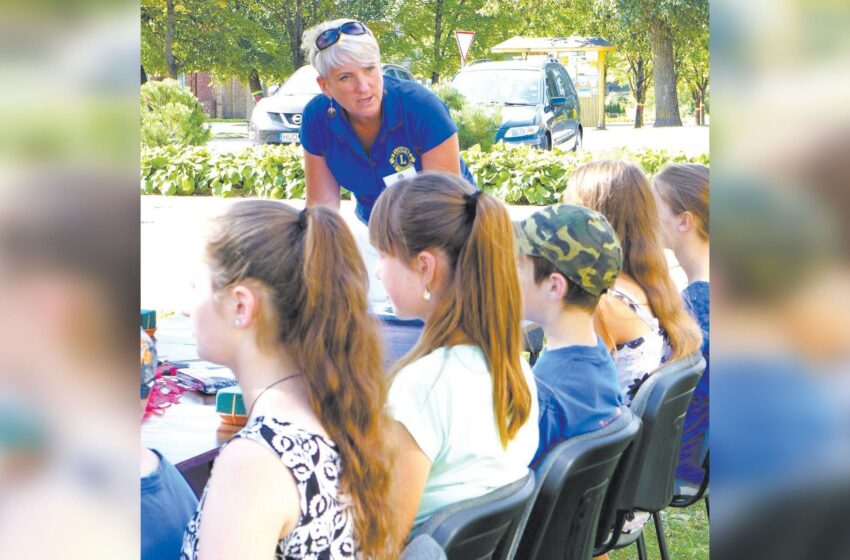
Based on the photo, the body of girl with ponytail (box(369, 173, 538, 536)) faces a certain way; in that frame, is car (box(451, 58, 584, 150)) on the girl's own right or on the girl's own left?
on the girl's own right

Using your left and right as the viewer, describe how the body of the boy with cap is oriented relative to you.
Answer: facing away from the viewer and to the left of the viewer

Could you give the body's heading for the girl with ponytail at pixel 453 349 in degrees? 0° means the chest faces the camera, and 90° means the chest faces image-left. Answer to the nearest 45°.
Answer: approximately 135°

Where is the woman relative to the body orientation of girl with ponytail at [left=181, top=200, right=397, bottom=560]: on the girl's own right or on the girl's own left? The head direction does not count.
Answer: on the girl's own right

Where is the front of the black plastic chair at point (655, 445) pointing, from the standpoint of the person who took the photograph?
facing away from the viewer and to the left of the viewer

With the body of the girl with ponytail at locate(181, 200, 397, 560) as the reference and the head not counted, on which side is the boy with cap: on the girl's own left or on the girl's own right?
on the girl's own right

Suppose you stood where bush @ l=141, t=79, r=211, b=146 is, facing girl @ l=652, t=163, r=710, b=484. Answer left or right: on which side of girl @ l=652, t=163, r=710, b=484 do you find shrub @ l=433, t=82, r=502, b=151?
left

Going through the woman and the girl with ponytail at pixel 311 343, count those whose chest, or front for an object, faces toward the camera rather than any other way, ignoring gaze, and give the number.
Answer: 1

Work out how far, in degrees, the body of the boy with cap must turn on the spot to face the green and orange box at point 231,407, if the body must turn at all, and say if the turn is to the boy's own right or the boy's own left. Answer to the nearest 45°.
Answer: approximately 45° to the boy's own left

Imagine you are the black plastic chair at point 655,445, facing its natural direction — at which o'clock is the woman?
The woman is roughly at 12 o'clock from the black plastic chair.

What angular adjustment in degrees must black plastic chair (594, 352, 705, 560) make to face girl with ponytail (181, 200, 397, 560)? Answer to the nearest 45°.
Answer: approximately 90° to its left

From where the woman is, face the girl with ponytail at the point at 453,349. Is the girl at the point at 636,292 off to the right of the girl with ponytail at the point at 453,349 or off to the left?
left

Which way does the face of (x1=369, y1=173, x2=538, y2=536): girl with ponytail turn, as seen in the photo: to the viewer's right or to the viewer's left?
to the viewer's left
